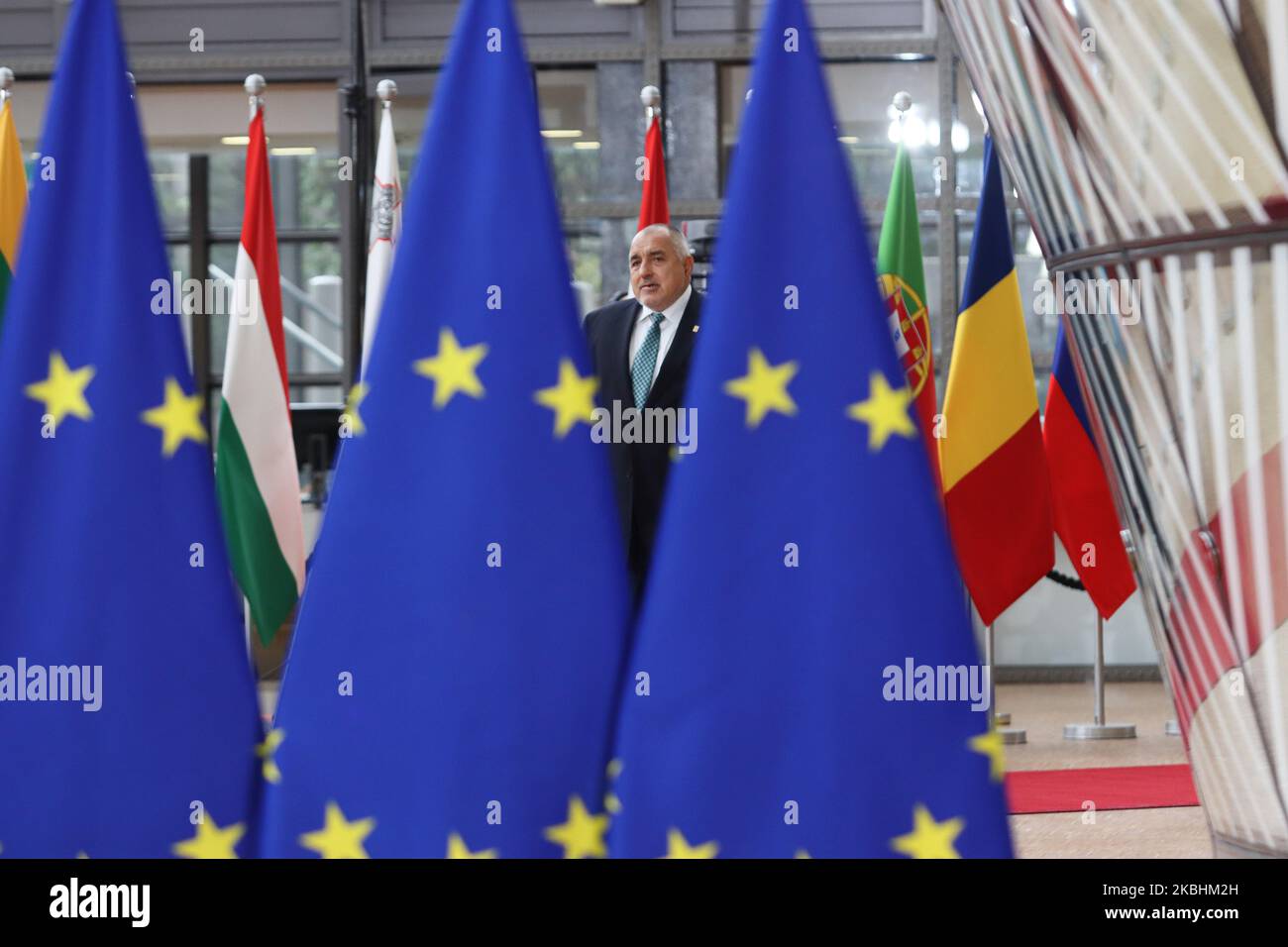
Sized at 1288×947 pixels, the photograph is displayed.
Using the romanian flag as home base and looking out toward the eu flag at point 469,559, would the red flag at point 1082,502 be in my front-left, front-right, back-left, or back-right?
back-left

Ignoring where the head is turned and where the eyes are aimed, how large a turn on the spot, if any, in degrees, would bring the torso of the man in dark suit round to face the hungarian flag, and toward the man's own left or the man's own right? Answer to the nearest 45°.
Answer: approximately 135° to the man's own right

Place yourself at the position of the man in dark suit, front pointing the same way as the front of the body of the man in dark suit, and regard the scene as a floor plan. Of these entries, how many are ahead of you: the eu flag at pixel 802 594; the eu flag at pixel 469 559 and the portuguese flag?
2

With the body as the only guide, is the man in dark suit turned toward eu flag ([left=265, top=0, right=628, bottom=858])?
yes

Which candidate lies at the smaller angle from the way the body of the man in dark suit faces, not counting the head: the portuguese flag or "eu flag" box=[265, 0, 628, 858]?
the eu flag

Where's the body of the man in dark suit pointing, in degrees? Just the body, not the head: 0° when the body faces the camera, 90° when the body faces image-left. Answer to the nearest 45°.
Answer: approximately 0°

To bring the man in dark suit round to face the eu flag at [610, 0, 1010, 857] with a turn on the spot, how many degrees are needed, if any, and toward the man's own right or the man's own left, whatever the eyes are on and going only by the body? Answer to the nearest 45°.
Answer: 0° — they already face it

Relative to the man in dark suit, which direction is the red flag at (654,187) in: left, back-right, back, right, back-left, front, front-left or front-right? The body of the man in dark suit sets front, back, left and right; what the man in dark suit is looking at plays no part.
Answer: back
